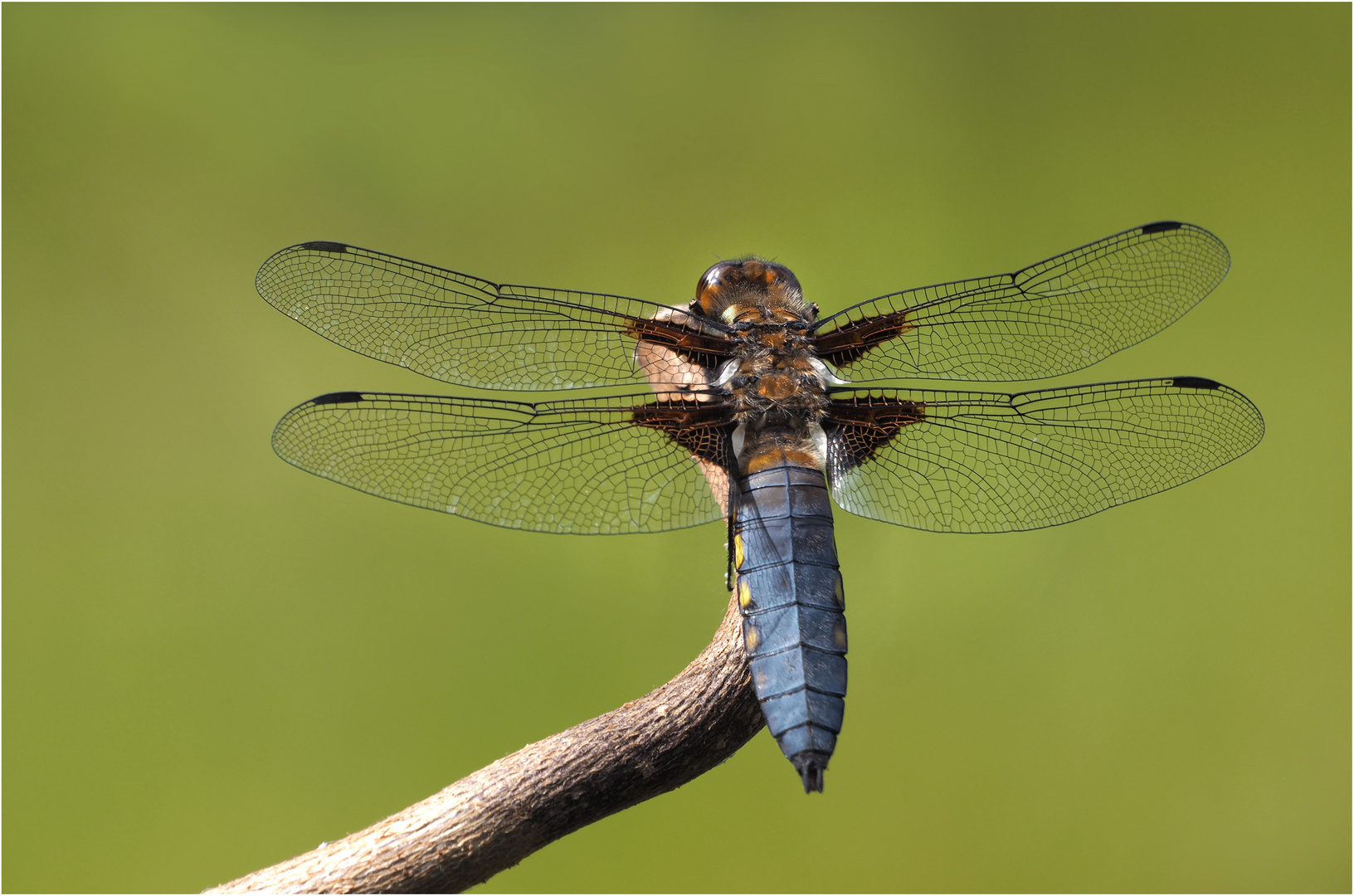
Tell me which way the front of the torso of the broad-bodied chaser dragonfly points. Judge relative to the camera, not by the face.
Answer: away from the camera
